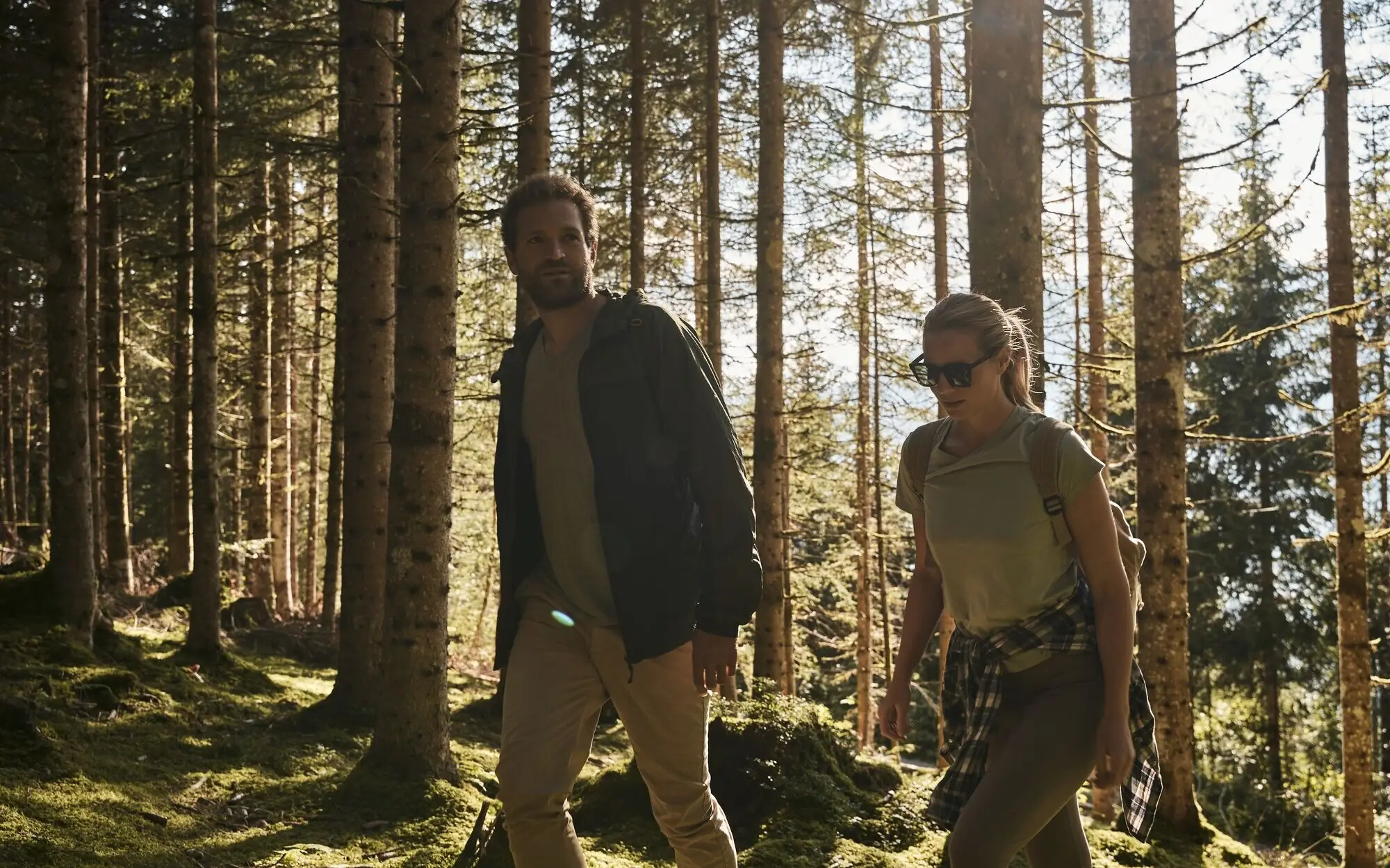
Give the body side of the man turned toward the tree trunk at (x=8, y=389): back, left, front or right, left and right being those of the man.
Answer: right

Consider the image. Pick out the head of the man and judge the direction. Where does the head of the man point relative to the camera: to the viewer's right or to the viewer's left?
to the viewer's right

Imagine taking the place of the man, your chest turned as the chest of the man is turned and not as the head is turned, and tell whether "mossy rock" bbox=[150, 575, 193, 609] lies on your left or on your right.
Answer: on your right

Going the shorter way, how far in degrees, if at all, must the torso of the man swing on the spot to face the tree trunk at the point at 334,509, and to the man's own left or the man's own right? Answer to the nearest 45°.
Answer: approximately 135° to the man's own right

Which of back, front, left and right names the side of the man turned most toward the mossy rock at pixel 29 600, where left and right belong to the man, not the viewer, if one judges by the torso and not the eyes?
right

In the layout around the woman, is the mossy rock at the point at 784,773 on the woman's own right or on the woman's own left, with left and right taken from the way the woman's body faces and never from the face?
on the woman's own right

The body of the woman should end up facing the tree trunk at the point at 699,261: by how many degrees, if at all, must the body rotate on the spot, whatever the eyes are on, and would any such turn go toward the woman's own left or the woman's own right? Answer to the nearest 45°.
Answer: approximately 135° to the woman's own right

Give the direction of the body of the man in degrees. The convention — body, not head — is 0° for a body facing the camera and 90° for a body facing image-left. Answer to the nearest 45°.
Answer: approximately 45°

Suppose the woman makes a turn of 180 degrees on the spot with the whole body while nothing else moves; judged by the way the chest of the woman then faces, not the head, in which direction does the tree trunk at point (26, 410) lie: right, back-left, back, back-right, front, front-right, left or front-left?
left

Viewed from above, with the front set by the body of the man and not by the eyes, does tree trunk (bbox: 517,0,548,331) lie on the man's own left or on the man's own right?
on the man's own right

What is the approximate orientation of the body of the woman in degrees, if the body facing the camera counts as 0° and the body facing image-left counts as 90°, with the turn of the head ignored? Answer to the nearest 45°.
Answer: approximately 45°

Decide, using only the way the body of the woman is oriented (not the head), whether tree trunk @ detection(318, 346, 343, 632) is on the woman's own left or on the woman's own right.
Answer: on the woman's own right
